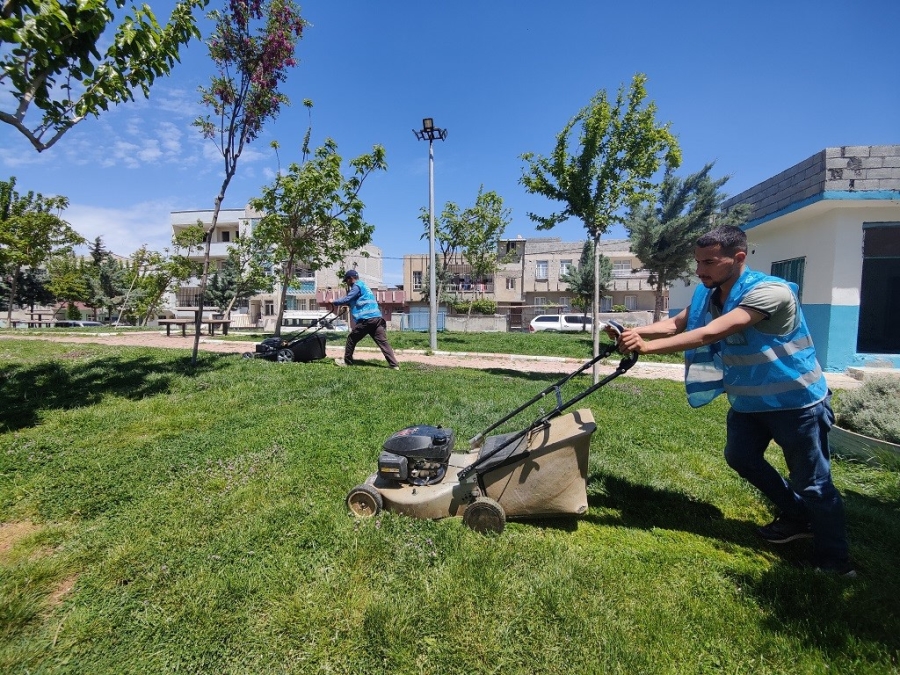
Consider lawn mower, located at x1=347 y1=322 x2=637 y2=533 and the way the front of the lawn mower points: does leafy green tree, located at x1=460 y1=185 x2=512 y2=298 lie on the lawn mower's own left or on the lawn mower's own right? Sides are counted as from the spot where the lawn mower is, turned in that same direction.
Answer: on the lawn mower's own right

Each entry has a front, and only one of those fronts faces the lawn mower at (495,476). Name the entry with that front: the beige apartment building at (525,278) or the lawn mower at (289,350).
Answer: the beige apartment building

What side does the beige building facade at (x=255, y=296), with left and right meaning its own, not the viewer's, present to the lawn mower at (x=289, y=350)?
front

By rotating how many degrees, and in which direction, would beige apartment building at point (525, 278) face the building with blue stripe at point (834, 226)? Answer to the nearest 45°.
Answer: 0° — it already faces it

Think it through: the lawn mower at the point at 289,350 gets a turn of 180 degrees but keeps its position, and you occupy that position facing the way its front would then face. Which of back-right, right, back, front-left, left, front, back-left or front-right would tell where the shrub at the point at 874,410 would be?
front-right

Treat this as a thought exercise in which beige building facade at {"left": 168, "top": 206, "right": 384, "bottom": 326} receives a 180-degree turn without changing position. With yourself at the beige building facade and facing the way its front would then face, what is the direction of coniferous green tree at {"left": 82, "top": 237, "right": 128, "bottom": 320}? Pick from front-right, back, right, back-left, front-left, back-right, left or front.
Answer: back-left

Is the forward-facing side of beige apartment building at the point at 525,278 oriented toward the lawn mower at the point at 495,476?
yes

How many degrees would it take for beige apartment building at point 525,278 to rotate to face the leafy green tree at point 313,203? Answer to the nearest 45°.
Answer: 0° — it already faces it

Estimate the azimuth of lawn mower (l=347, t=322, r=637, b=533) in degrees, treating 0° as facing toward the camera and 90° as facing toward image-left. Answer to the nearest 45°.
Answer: approximately 90°

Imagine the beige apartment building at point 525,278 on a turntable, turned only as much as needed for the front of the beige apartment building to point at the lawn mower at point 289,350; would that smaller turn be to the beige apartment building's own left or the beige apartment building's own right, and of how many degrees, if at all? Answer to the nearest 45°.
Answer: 0° — it already faces it

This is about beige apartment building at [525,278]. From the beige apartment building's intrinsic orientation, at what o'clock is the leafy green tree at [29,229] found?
The leafy green tree is roughly at 1 o'clock from the beige apartment building.

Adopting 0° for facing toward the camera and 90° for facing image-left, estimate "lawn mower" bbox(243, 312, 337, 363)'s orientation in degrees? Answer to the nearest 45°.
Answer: approximately 90°
